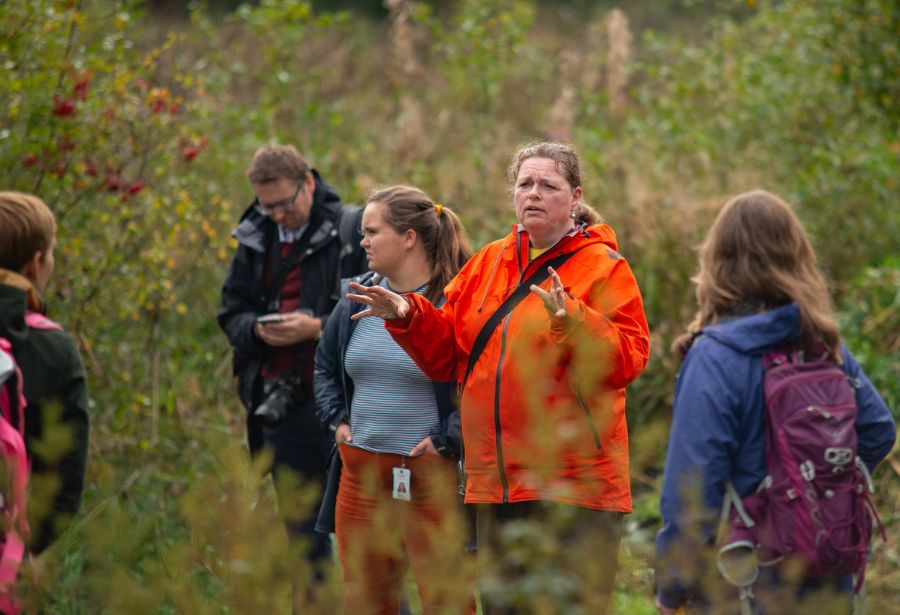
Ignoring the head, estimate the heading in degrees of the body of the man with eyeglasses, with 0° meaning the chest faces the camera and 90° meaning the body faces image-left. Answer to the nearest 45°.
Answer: approximately 0°

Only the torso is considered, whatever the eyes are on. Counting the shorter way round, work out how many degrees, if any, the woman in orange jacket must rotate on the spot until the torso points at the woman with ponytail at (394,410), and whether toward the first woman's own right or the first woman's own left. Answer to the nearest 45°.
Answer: approximately 90° to the first woman's own right

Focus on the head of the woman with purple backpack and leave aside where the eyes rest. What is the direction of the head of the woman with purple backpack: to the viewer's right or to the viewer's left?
to the viewer's left

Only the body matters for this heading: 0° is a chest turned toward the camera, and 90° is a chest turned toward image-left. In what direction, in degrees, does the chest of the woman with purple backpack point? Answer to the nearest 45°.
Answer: approximately 135°

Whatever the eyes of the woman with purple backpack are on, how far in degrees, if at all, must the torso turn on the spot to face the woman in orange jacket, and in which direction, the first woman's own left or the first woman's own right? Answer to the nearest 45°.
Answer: approximately 45° to the first woman's own left

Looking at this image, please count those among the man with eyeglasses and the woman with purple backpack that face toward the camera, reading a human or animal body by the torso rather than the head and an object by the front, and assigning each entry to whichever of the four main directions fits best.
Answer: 1

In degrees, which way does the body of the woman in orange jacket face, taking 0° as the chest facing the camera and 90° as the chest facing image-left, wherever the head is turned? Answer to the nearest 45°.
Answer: approximately 45°

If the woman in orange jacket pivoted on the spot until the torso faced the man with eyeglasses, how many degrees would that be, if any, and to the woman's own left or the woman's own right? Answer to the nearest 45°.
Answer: approximately 90° to the woman's own right
